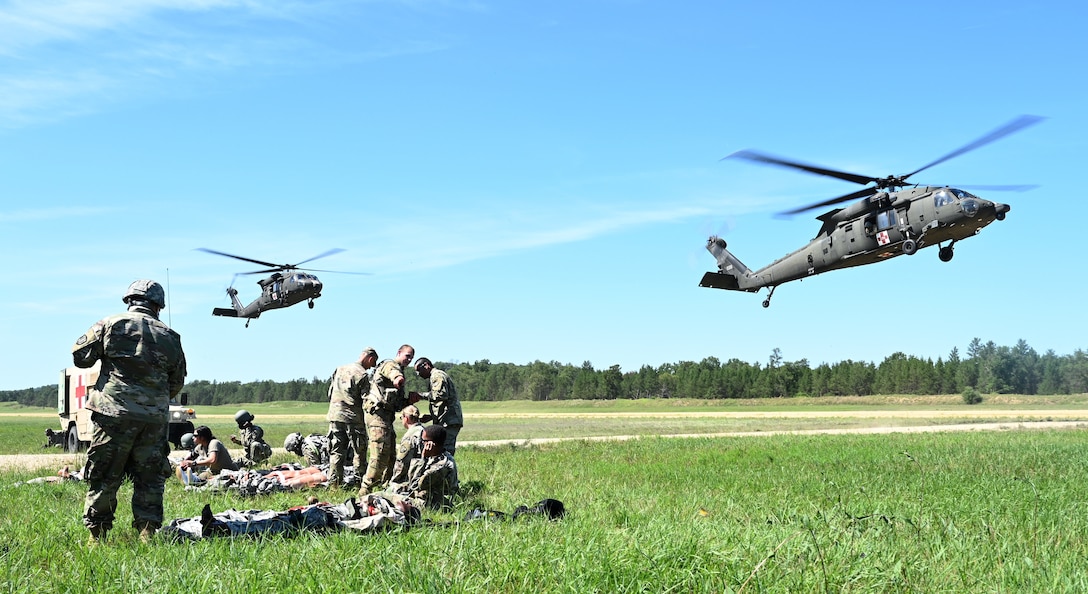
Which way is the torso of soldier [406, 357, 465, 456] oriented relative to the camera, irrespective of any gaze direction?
to the viewer's left

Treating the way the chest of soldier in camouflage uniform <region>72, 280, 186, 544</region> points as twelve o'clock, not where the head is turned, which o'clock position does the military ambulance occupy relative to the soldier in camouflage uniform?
The military ambulance is roughly at 12 o'clock from the soldier in camouflage uniform.

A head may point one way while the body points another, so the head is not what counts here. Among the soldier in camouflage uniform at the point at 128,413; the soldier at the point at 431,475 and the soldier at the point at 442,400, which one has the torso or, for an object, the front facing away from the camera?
the soldier in camouflage uniform

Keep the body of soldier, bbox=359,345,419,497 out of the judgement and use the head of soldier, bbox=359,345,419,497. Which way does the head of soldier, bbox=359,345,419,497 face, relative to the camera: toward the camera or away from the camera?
toward the camera

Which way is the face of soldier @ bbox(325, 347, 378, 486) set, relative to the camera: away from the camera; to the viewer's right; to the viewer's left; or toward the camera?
to the viewer's right

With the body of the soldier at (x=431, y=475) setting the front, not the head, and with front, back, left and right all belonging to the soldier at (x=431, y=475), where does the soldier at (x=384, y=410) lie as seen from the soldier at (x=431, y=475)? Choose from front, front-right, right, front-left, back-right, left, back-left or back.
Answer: right

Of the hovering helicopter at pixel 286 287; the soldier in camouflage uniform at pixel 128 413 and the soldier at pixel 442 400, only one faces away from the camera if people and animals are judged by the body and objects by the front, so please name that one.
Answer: the soldier in camouflage uniform

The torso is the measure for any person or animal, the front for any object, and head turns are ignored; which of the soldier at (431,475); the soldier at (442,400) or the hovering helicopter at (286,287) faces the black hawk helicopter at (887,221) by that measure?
the hovering helicopter

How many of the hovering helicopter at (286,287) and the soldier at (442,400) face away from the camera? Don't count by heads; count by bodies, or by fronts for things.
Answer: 0

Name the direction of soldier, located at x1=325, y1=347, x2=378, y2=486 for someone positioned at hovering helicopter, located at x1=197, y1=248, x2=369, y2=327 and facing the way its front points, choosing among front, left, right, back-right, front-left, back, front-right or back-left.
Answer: front-right

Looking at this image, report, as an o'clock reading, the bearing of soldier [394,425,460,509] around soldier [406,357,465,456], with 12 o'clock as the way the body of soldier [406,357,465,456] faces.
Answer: soldier [394,425,460,509] is roughly at 9 o'clock from soldier [406,357,465,456].

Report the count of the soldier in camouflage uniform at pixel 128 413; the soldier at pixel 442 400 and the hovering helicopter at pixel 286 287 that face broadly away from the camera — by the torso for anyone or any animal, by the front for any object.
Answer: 1

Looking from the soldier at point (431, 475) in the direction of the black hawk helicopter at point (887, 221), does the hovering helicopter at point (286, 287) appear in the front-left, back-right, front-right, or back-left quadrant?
front-left

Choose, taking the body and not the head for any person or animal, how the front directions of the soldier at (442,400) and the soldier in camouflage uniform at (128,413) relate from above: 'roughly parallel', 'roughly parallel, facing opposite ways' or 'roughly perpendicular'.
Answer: roughly perpendicular

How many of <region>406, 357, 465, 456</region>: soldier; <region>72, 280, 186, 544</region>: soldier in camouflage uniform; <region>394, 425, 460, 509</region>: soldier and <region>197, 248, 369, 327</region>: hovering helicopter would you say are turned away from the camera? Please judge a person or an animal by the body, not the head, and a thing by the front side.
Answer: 1

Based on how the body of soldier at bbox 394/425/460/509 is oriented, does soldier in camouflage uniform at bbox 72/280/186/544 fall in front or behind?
in front

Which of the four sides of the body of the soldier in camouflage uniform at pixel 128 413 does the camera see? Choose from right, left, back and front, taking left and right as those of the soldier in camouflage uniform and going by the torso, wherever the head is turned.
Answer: back

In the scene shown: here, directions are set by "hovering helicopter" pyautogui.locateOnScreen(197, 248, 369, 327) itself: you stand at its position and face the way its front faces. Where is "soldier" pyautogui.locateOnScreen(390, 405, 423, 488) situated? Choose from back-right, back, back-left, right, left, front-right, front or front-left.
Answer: front-right
